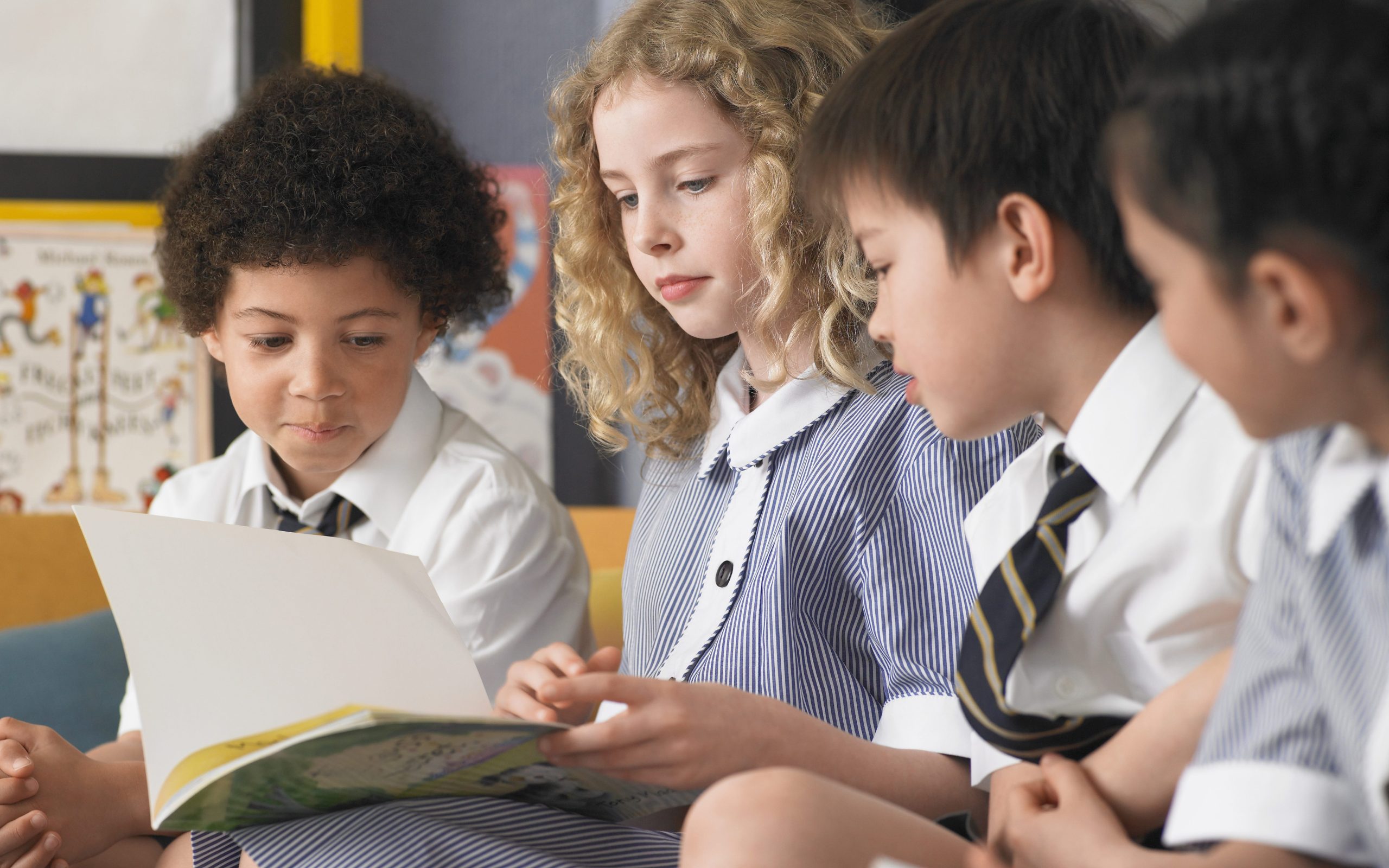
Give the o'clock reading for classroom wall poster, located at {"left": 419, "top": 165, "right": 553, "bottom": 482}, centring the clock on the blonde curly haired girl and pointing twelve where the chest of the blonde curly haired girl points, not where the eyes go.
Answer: The classroom wall poster is roughly at 4 o'clock from the blonde curly haired girl.

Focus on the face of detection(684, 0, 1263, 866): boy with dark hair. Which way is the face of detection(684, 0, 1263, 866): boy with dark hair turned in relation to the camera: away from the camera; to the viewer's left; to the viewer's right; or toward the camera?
to the viewer's left

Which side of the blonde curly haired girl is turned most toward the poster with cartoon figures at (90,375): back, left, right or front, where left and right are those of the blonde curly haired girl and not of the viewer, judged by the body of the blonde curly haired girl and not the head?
right

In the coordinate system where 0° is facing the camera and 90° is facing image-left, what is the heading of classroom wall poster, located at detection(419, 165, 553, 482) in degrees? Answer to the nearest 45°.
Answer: approximately 0°

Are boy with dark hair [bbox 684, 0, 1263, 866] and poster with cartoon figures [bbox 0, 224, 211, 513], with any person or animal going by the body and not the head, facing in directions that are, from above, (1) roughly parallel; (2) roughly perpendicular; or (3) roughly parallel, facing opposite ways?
roughly perpendicular

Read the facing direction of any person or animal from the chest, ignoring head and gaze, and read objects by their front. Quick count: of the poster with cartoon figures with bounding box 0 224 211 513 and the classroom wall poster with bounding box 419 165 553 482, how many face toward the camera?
2

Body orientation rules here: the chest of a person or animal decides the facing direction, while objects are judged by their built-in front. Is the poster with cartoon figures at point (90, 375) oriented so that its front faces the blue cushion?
yes
